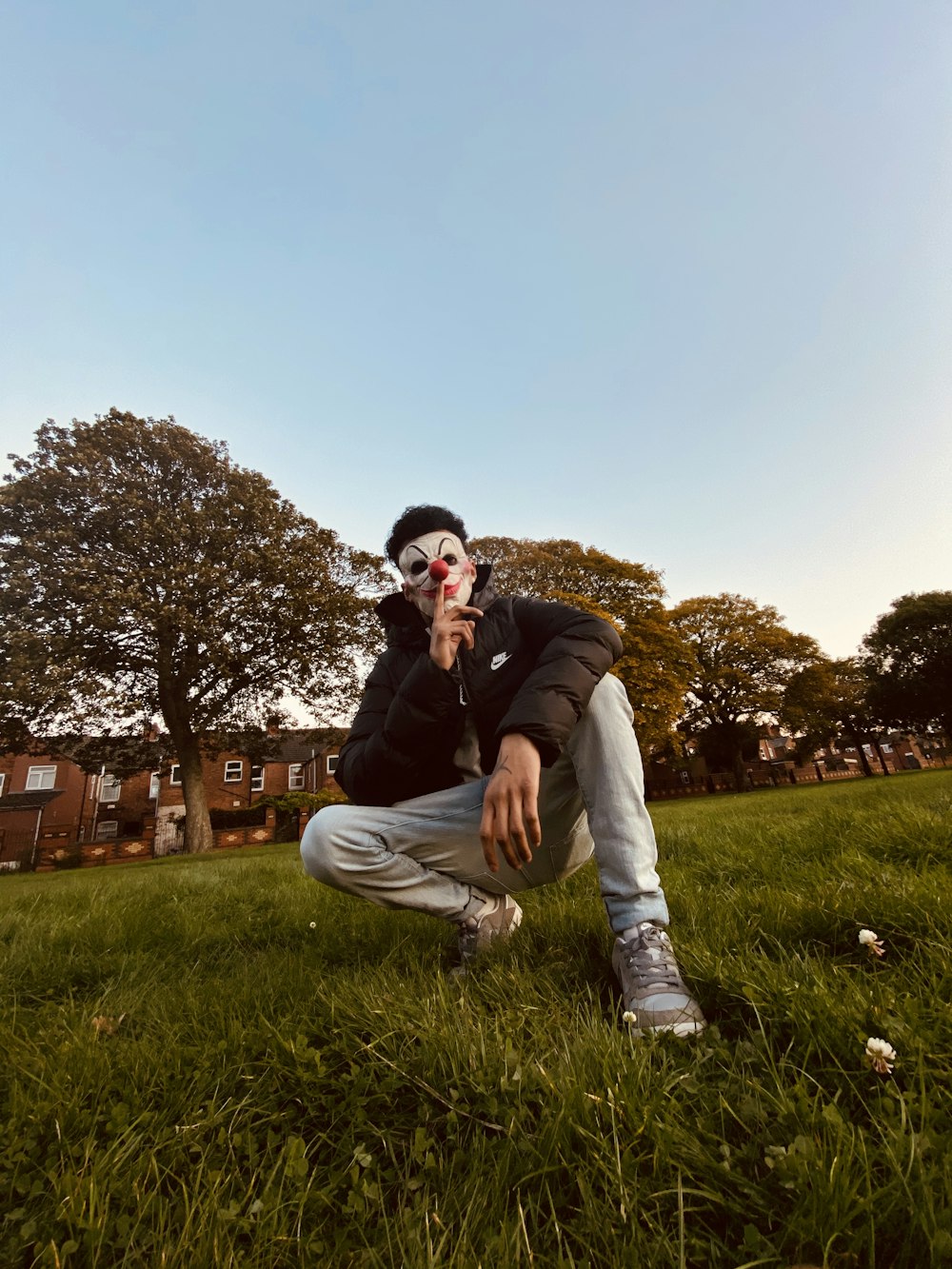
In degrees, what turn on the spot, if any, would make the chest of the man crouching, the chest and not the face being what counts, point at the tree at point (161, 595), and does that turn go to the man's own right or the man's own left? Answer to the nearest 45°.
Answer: approximately 135° to the man's own right

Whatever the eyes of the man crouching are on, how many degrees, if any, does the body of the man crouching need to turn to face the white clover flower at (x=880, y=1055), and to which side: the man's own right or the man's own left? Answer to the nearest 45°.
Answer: approximately 45° to the man's own left

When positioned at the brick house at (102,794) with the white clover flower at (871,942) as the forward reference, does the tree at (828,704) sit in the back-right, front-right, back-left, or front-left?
front-left

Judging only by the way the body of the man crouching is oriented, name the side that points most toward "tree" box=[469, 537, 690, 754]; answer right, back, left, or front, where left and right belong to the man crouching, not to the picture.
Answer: back

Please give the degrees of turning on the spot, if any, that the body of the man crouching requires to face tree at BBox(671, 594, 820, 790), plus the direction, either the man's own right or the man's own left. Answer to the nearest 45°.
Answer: approximately 135° to the man's own left

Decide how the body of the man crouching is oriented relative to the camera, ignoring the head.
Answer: toward the camera

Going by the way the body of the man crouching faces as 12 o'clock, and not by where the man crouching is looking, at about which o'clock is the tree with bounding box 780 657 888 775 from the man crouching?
The tree is roughly at 7 o'clock from the man crouching.

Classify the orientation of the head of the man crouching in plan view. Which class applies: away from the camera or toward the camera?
toward the camera

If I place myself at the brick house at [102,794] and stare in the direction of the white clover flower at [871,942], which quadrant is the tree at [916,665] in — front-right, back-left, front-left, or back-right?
front-left
